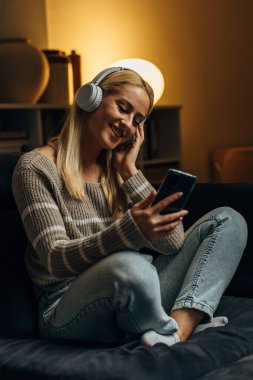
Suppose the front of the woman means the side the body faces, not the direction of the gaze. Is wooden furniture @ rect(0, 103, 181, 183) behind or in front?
behind

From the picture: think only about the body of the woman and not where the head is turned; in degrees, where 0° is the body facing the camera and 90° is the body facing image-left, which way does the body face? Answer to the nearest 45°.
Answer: approximately 315°
